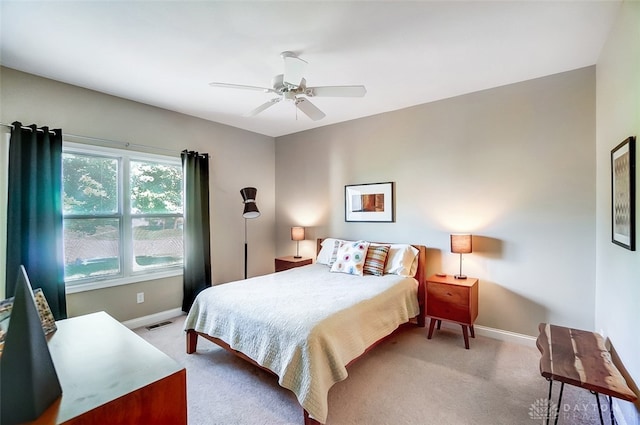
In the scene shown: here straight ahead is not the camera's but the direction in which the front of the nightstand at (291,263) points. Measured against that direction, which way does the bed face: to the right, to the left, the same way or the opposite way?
the same way

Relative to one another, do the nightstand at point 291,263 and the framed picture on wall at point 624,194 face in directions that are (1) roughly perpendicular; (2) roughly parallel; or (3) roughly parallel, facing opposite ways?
roughly perpendicular

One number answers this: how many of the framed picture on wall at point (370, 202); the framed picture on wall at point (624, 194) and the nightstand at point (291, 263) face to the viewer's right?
0

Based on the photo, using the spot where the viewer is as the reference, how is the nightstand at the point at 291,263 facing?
facing the viewer and to the left of the viewer

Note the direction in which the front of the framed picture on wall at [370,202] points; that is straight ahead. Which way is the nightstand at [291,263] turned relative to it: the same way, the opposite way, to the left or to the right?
the same way

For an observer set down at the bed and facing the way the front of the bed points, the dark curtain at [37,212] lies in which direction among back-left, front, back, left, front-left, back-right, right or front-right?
front-right

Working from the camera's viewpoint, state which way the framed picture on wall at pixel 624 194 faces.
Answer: facing to the left of the viewer

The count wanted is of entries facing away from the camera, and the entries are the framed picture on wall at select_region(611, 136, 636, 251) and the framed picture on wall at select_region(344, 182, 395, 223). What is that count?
0

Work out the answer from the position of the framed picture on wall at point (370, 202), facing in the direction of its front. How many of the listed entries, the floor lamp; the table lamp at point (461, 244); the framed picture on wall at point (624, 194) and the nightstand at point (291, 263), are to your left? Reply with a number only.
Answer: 2

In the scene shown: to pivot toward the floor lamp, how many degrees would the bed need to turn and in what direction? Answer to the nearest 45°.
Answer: approximately 90° to its right

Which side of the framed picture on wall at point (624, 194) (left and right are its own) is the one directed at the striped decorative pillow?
front

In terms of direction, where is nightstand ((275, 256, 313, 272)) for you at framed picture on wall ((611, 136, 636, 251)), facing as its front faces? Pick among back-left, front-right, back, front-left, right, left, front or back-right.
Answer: front

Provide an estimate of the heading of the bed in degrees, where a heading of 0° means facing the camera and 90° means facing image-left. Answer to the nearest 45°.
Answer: approximately 45°

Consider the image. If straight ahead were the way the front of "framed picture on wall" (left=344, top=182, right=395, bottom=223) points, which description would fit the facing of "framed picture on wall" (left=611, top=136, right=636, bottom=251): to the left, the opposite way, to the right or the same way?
to the right

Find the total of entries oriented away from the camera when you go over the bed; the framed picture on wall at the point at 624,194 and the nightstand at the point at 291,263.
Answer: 0

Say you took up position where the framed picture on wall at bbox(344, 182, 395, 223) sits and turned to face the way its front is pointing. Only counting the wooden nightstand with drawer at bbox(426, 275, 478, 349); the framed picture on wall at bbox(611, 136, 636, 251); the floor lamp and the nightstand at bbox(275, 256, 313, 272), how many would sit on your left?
2
